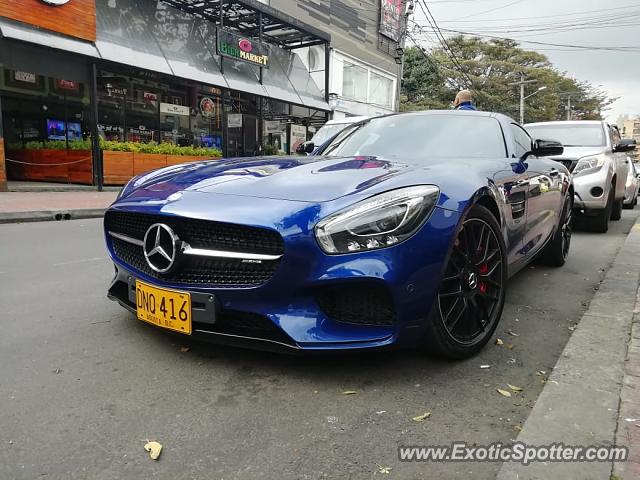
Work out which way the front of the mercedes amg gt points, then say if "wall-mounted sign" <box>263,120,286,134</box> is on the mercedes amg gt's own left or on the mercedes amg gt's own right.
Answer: on the mercedes amg gt's own right

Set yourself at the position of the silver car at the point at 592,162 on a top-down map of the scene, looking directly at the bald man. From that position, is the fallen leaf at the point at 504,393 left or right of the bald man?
left

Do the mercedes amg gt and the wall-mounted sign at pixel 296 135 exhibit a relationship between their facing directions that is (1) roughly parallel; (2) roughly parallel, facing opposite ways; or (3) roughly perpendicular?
roughly perpendicular

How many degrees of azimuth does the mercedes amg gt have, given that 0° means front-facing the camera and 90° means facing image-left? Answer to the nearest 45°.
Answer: approximately 45°

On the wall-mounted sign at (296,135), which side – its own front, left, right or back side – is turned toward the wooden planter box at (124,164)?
right

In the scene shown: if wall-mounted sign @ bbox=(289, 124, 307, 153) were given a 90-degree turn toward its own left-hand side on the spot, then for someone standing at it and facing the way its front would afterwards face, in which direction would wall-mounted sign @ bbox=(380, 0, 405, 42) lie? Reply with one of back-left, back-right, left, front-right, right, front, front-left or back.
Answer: front

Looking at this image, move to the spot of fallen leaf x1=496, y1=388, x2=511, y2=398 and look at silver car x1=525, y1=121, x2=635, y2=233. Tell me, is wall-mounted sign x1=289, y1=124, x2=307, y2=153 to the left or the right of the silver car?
left

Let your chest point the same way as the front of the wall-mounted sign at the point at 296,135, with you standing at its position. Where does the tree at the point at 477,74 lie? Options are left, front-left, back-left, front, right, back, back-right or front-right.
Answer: left

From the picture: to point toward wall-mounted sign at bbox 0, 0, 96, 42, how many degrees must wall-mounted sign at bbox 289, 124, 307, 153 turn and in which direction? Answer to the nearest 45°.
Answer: approximately 90° to its right

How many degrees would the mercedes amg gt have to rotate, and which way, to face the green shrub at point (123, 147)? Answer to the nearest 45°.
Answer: approximately 90° to its right

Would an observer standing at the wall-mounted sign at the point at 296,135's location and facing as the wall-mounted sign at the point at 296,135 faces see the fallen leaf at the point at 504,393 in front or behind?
in front

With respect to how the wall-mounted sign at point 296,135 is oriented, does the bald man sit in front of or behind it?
in front

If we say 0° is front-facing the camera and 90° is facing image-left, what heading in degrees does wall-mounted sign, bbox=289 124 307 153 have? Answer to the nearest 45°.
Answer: approximately 315°

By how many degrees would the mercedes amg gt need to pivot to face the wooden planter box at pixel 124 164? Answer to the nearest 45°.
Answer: approximately 90° to its right

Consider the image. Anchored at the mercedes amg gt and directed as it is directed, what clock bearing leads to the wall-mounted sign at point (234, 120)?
The wall-mounted sign is roughly at 4 o'clock from the mercedes amg gt.

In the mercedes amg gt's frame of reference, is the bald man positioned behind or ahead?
behind

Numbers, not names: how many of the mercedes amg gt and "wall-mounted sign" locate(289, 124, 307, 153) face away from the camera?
0

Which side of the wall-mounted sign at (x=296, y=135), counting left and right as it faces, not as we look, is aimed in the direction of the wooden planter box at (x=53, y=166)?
right
